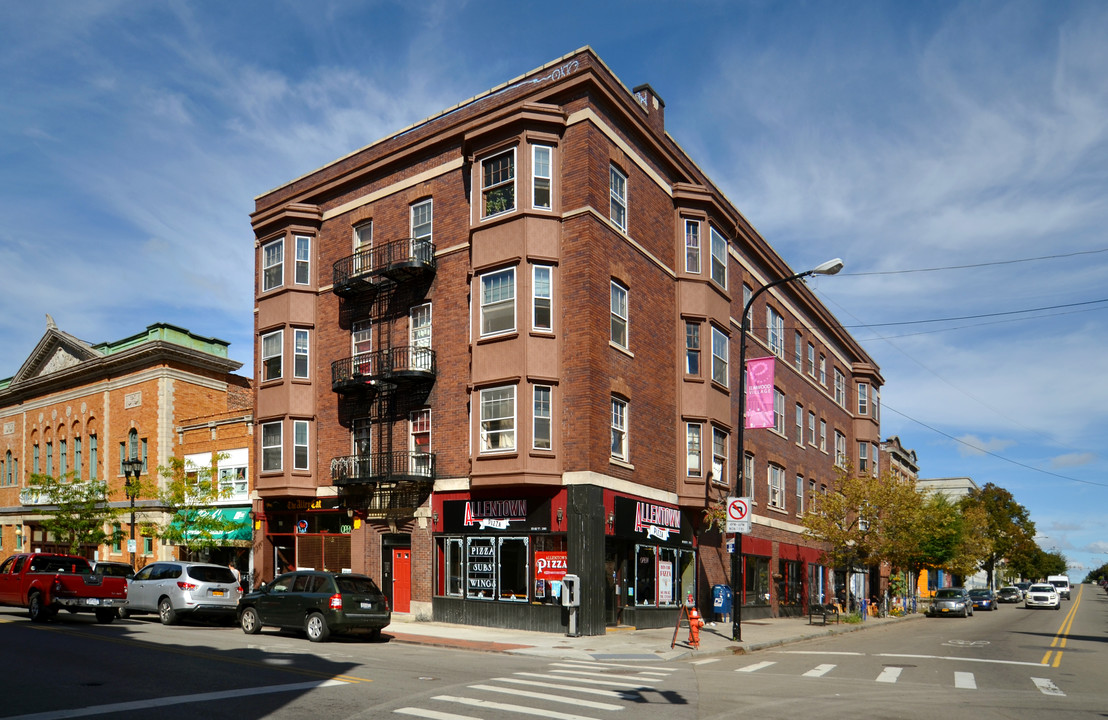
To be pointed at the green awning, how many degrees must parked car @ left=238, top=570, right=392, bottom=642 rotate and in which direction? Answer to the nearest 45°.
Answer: approximately 45° to its right

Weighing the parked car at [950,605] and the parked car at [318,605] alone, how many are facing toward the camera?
1

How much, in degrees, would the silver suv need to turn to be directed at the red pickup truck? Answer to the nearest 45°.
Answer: approximately 45° to its left

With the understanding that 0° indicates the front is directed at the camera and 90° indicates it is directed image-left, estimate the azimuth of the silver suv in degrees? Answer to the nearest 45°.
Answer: approximately 135°

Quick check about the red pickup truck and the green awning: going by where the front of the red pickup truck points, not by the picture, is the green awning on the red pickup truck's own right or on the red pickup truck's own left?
on the red pickup truck's own right

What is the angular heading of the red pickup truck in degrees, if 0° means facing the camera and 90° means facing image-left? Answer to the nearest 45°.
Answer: approximately 135°

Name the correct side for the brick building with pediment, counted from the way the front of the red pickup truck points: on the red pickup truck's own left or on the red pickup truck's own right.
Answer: on the red pickup truck's own right

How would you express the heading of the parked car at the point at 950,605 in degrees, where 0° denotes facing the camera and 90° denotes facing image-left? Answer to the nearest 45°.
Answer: approximately 0°
